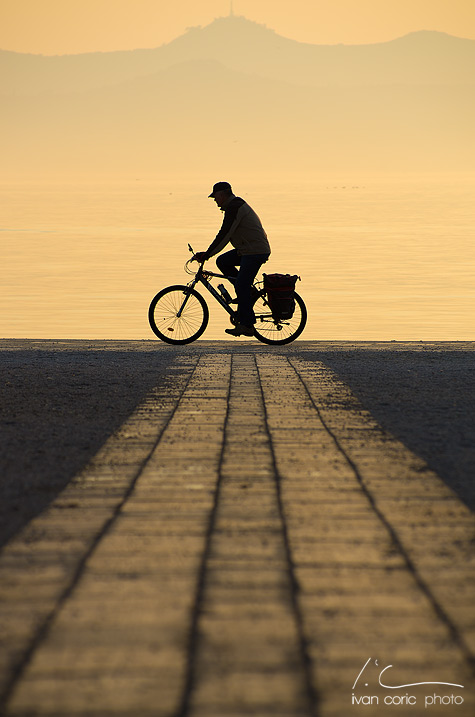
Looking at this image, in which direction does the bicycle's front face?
to the viewer's left

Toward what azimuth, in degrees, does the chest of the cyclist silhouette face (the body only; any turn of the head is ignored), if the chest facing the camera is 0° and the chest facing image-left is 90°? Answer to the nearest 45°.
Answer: approximately 90°
